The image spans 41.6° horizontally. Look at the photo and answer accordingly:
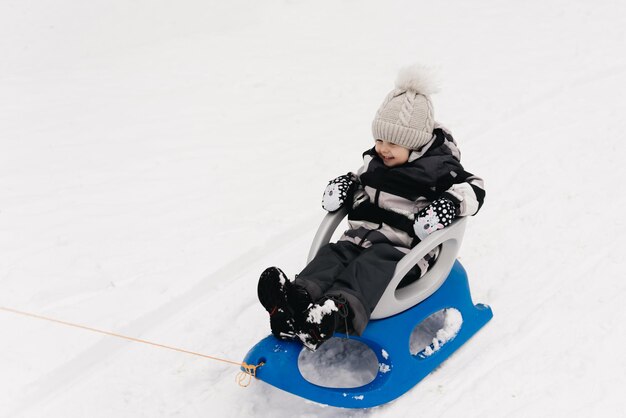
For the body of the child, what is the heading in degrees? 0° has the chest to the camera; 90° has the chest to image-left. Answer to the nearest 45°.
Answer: approximately 45°
